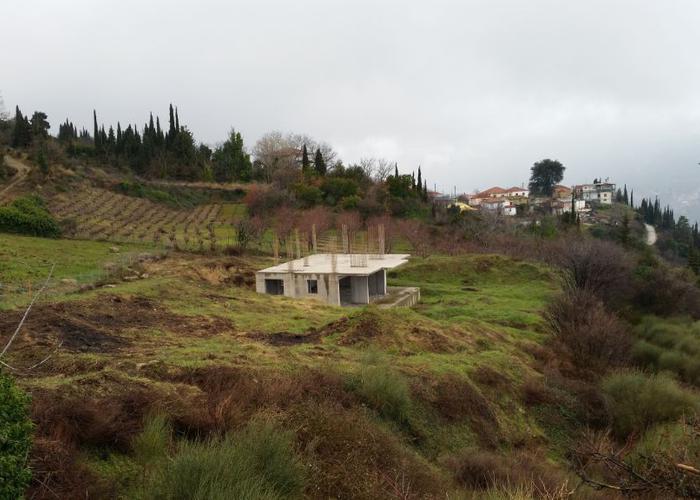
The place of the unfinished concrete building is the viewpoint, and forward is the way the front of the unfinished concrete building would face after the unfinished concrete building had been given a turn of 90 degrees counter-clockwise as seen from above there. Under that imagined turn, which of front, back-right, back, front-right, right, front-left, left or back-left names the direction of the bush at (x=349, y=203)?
front-left

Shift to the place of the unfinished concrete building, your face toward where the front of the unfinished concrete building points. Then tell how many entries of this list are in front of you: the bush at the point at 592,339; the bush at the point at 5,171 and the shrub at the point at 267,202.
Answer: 1

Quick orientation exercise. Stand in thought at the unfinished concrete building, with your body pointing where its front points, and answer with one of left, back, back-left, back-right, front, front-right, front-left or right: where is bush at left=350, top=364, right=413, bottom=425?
front-right

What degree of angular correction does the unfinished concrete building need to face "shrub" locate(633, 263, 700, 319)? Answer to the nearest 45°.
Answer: approximately 45° to its left

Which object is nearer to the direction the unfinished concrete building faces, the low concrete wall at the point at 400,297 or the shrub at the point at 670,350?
the shrub

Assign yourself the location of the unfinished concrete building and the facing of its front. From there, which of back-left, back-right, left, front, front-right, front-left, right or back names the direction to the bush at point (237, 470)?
front-right

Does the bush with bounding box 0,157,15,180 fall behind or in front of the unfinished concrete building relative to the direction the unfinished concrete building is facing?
behind

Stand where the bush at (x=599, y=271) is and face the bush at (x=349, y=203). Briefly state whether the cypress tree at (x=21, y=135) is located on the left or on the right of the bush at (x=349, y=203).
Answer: left

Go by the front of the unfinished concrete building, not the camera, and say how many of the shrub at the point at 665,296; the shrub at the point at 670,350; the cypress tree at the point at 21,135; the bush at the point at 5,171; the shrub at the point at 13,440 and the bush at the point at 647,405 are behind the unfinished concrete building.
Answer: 2

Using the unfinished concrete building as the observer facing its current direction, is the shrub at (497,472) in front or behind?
in front

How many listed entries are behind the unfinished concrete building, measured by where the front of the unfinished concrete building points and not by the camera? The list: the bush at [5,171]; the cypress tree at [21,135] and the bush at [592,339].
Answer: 2

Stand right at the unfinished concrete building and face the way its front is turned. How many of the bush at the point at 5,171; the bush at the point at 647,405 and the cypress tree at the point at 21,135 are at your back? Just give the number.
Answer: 2

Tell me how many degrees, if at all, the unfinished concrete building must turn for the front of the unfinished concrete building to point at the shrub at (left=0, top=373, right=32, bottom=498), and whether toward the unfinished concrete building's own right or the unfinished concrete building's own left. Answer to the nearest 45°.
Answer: approximately 45° to the unfinished concrete building's own right

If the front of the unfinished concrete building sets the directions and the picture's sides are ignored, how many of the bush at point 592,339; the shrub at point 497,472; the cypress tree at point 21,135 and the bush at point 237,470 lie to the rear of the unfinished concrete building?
1

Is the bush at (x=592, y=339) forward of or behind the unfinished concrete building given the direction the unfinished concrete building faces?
forward

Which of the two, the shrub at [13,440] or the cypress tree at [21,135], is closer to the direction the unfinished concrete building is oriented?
the shrub

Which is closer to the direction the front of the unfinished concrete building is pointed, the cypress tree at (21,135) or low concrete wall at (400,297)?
the low concrete wall
